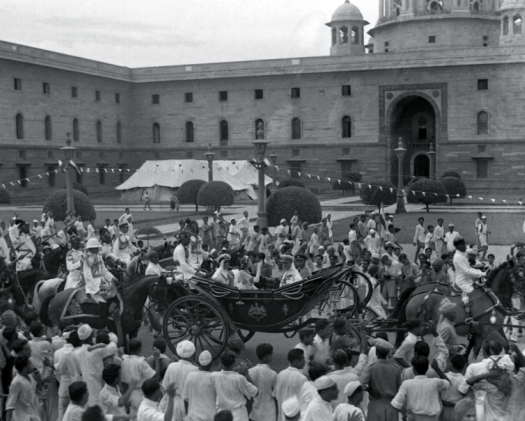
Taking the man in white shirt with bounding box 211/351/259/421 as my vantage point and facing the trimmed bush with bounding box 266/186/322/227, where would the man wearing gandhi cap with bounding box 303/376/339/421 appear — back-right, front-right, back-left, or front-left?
back-right

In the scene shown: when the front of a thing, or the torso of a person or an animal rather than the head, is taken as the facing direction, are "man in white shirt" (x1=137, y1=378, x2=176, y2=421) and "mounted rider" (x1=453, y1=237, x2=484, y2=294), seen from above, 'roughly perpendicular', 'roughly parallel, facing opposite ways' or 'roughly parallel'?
roughly perpendicular

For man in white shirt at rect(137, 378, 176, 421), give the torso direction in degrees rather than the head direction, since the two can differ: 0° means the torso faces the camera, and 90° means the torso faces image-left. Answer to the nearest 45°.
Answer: approximately 225°

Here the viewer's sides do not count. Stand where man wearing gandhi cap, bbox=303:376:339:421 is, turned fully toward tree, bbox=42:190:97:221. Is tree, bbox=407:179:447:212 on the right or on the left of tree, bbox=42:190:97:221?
right
